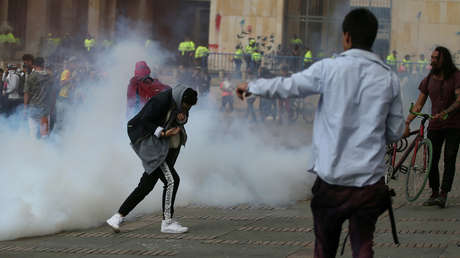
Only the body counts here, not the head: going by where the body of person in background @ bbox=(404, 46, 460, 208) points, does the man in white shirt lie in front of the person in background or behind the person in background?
in front

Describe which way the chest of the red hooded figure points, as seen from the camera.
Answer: away from the camera

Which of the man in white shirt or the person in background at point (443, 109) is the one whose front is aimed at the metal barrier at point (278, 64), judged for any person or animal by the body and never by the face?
the man in white shirt

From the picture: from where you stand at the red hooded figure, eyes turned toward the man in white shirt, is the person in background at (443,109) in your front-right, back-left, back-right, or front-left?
front-left

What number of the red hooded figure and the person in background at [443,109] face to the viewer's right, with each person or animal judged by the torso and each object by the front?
0

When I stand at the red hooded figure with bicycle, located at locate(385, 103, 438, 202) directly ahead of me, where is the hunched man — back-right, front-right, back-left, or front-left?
front-right

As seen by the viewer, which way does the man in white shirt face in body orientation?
away from the camera

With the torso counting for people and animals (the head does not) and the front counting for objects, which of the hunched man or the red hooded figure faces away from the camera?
the red hooded figure
